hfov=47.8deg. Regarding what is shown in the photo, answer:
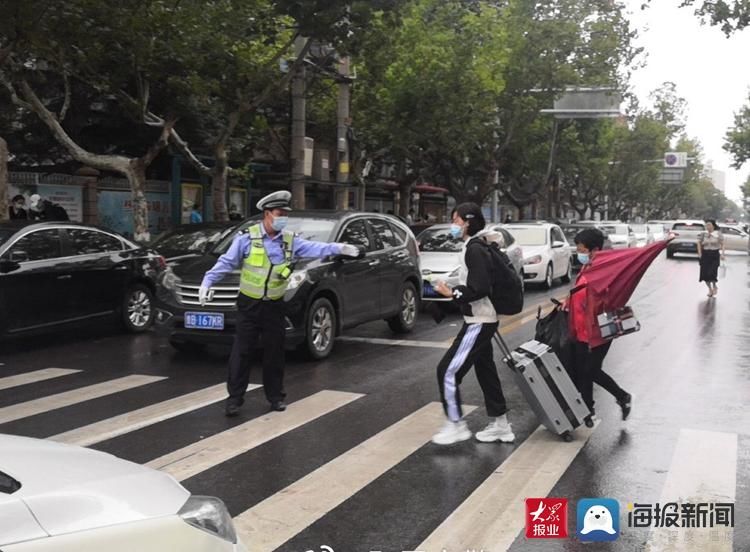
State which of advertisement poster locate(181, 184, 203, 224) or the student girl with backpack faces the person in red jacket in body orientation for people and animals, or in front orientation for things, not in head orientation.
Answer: the advertisement poster

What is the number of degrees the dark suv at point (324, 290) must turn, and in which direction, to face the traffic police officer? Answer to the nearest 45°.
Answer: approximately 45° to its left

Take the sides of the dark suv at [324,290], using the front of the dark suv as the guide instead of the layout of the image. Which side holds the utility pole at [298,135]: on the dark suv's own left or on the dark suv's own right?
on the dark suv's own right

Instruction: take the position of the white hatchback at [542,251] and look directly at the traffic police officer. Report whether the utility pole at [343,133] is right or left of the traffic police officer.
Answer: right

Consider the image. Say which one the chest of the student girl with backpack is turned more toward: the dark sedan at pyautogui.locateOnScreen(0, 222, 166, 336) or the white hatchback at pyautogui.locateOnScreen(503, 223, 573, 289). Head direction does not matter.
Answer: the dark sedan

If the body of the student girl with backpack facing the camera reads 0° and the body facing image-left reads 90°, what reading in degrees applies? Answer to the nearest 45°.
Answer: approximately 90°

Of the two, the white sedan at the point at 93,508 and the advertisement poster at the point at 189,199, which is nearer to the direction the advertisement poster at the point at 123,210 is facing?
the white sedan

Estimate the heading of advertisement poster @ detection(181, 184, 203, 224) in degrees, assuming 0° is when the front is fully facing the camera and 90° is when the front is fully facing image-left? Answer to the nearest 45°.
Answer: approximately 0°

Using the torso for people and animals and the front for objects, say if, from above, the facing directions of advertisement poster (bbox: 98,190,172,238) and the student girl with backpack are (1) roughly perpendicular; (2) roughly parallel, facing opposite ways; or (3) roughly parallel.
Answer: roughly perpendicular

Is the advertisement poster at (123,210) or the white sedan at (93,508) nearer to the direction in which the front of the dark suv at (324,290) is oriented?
the white sedan

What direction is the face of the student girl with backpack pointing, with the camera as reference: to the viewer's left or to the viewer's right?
to the viewer's left
